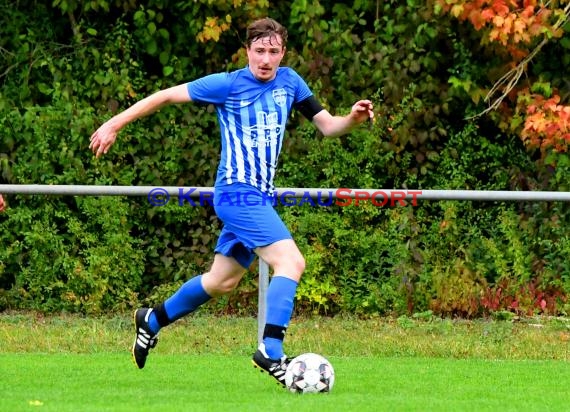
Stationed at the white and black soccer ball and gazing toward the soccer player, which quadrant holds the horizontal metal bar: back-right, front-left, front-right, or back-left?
front-right

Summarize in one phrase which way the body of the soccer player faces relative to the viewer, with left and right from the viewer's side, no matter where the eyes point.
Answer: facing the viewer and to the right of the viewer

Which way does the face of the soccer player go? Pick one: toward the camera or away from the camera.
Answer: toward the camera
